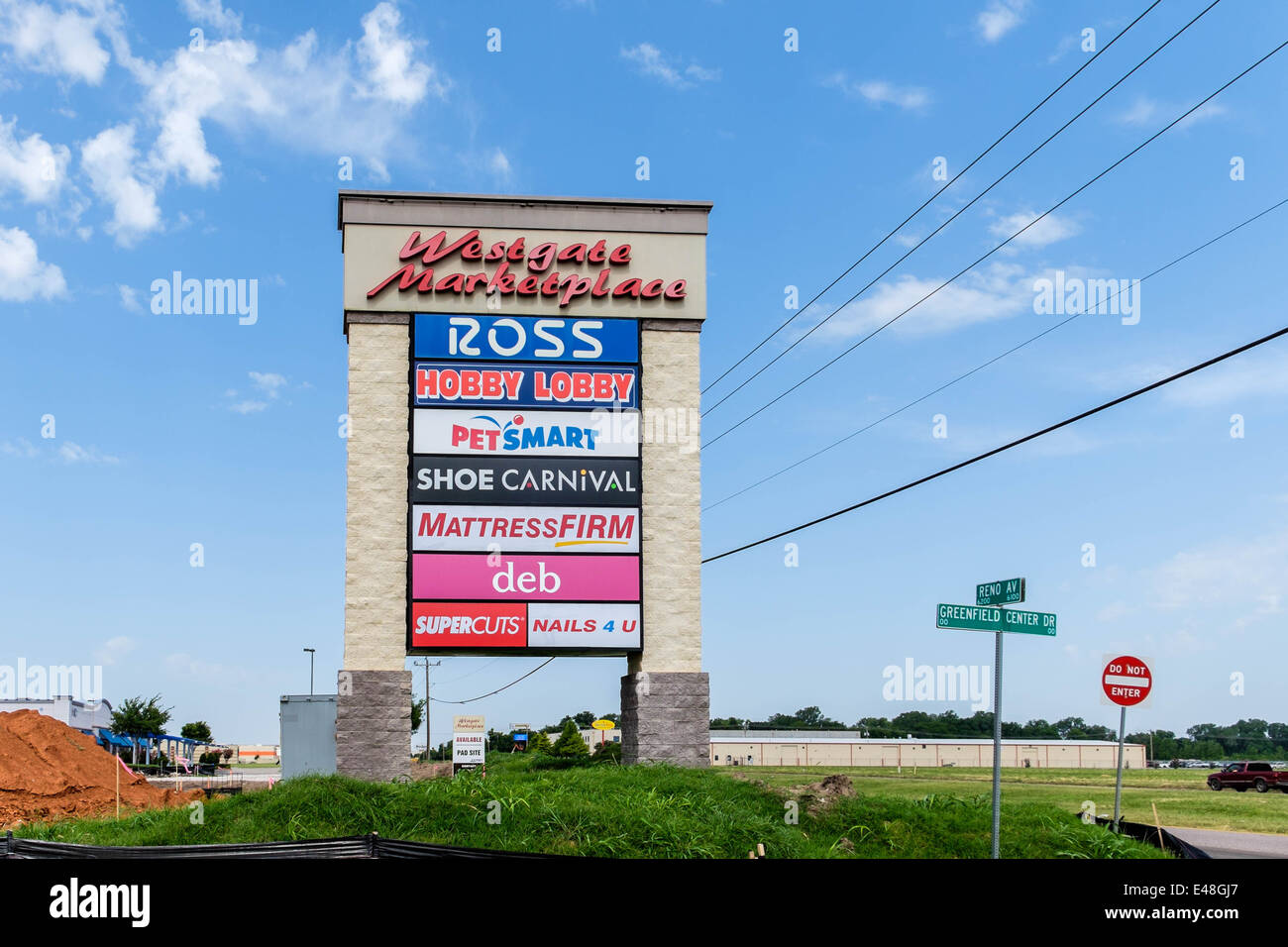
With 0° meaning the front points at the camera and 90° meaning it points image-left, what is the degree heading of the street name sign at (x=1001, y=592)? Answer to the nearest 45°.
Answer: approximately 45°

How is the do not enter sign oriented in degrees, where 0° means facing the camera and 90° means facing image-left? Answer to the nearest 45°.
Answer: approximately 0°

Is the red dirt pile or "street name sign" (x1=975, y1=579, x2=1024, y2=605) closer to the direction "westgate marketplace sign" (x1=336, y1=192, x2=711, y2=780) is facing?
the street name sign

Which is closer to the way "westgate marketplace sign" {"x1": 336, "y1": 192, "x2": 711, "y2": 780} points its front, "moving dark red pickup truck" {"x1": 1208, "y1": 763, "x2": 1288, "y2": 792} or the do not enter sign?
the do not enter sign

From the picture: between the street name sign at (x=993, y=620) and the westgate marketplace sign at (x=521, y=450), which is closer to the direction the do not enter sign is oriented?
the street name sign
